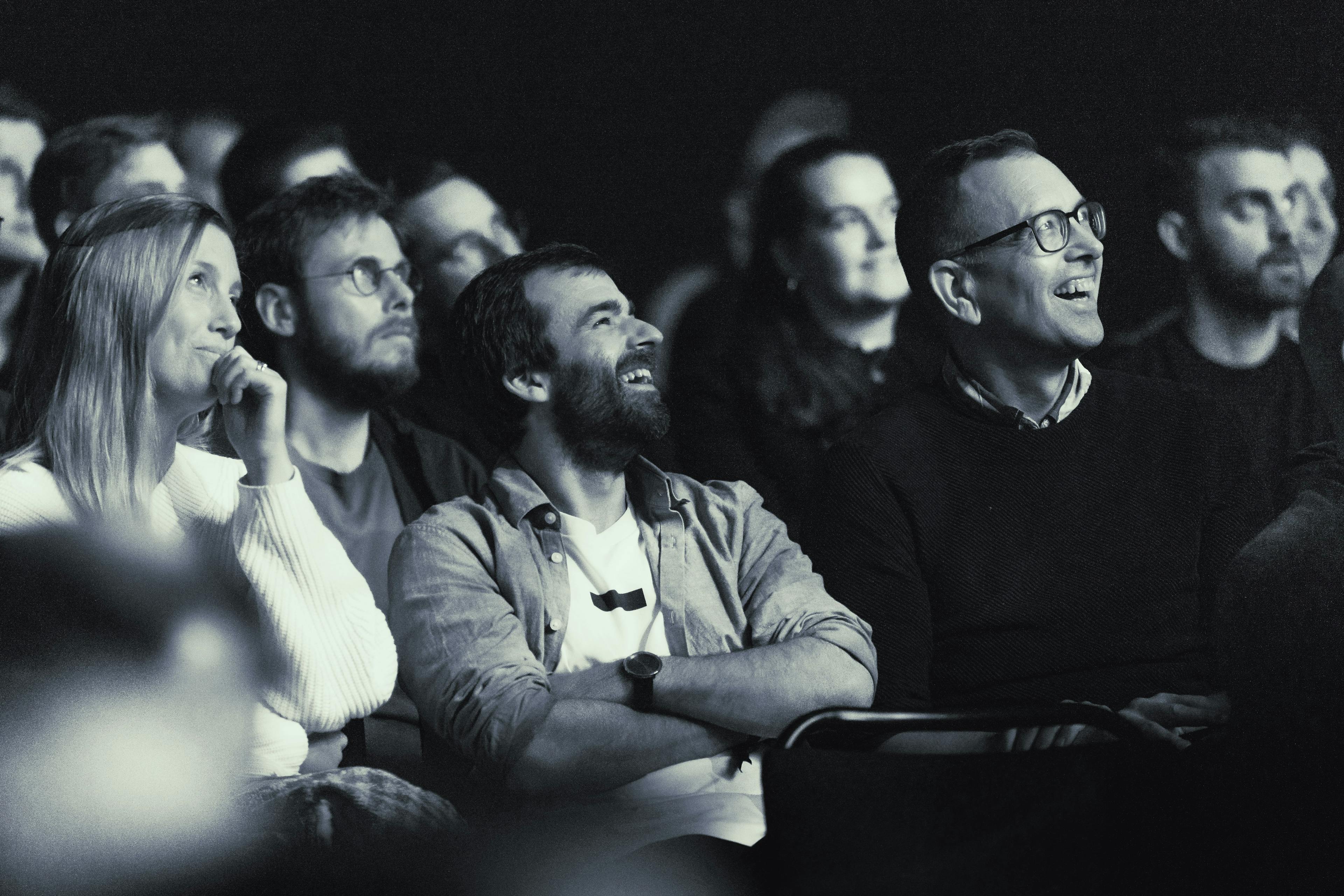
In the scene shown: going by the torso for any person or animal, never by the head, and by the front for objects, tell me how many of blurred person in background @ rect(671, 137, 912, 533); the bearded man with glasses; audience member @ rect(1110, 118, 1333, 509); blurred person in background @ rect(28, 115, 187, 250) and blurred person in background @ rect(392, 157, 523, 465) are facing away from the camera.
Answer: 0

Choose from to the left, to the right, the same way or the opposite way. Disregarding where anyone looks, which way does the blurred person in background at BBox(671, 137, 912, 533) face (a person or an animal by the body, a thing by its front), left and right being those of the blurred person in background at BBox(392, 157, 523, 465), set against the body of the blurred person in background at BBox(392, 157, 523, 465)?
the same way

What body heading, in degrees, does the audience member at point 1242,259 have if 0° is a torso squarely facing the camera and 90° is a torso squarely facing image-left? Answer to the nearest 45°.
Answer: approximately 315°

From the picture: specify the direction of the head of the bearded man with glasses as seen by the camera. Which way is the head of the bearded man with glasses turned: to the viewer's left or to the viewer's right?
to the viewer's right

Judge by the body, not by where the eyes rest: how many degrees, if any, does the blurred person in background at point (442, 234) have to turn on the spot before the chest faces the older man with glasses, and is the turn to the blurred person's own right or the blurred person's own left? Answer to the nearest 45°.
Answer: approximately 45° to the blurred person's own left

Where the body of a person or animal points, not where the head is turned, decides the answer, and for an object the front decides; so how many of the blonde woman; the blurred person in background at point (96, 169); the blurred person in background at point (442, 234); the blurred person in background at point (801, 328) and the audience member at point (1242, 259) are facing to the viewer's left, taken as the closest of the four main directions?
0

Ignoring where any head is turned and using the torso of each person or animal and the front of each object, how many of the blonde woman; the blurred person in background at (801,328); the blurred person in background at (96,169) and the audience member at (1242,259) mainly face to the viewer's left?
0

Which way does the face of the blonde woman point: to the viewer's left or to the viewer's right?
to the viewer's right

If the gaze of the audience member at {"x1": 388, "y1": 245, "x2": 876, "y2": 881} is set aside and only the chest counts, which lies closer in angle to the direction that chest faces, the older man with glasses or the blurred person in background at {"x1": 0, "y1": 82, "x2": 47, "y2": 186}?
the older man with glasses

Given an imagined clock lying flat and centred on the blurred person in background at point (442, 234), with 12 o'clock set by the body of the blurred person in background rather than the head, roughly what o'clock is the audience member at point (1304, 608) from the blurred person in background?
The audience member is roughly at 11 o'clock from the blurred person in background.

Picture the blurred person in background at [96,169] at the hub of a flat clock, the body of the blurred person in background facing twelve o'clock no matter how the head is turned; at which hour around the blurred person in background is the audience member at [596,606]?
The audience member is roughly at 12 o'clock from the blurred person in background.

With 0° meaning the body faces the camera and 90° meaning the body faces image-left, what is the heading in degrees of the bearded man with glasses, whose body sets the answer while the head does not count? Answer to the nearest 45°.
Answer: approximately 315°

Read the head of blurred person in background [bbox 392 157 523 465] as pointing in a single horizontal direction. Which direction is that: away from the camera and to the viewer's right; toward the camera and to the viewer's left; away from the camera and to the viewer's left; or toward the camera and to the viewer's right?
toward the camera and to the viewer's right

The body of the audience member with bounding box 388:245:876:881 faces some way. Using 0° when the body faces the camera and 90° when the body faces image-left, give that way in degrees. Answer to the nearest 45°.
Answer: approximately 315°

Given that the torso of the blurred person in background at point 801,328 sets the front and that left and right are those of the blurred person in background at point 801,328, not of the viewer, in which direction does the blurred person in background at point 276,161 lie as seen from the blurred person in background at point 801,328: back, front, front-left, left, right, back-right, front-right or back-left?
back-right

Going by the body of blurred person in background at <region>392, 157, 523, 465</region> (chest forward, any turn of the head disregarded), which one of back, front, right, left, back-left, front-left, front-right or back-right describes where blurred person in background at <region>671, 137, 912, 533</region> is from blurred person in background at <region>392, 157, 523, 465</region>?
front-left

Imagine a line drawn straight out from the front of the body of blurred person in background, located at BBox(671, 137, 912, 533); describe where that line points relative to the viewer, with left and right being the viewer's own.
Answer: facing the viewer and to the right of the viewer
